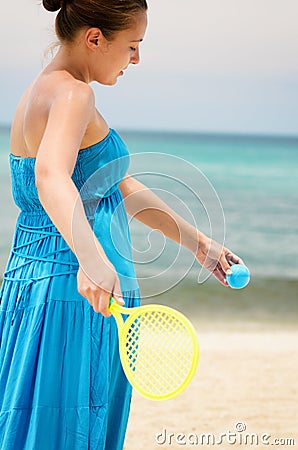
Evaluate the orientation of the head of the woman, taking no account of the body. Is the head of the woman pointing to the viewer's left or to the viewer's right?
to the viewer's right

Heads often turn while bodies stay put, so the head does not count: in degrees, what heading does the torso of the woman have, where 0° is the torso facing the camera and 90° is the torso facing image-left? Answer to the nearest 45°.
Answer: approximately 225°
